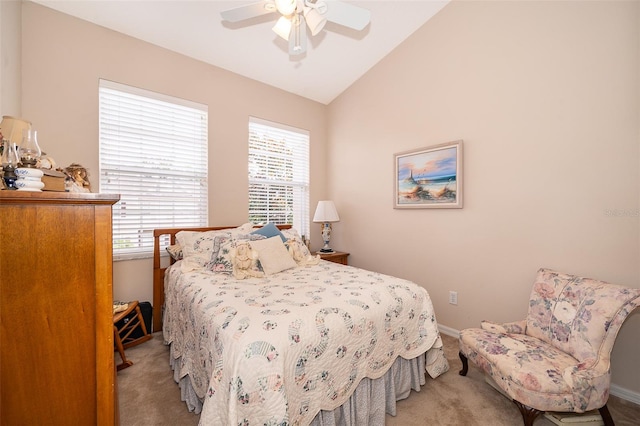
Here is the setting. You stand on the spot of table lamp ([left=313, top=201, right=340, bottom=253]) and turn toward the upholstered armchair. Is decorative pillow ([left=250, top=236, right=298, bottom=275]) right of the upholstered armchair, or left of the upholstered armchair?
right

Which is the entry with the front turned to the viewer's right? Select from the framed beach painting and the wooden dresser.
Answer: the wooden dresser

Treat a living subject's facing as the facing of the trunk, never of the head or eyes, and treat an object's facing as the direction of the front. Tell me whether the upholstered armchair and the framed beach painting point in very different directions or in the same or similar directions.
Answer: same or similar directions

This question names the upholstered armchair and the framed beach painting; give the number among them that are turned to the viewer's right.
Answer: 0

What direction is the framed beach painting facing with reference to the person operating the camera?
facing the viewer and to the left of the viewer

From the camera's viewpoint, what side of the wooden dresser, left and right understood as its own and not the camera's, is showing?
right

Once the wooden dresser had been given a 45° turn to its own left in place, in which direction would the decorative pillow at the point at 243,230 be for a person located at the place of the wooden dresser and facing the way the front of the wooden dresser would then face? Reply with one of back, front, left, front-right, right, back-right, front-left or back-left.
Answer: front

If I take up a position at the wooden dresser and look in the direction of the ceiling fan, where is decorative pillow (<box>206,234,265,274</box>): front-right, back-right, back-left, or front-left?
front-left

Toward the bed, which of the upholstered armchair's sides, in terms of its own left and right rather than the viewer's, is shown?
front

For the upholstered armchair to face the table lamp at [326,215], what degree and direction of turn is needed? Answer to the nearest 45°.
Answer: approximately 45° to its right

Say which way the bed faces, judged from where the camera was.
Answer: facing the viewer and to the right of the viewer

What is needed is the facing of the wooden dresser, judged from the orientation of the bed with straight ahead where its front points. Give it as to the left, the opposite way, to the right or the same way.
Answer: to the left

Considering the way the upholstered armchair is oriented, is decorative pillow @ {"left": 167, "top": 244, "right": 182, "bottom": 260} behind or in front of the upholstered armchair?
in front
